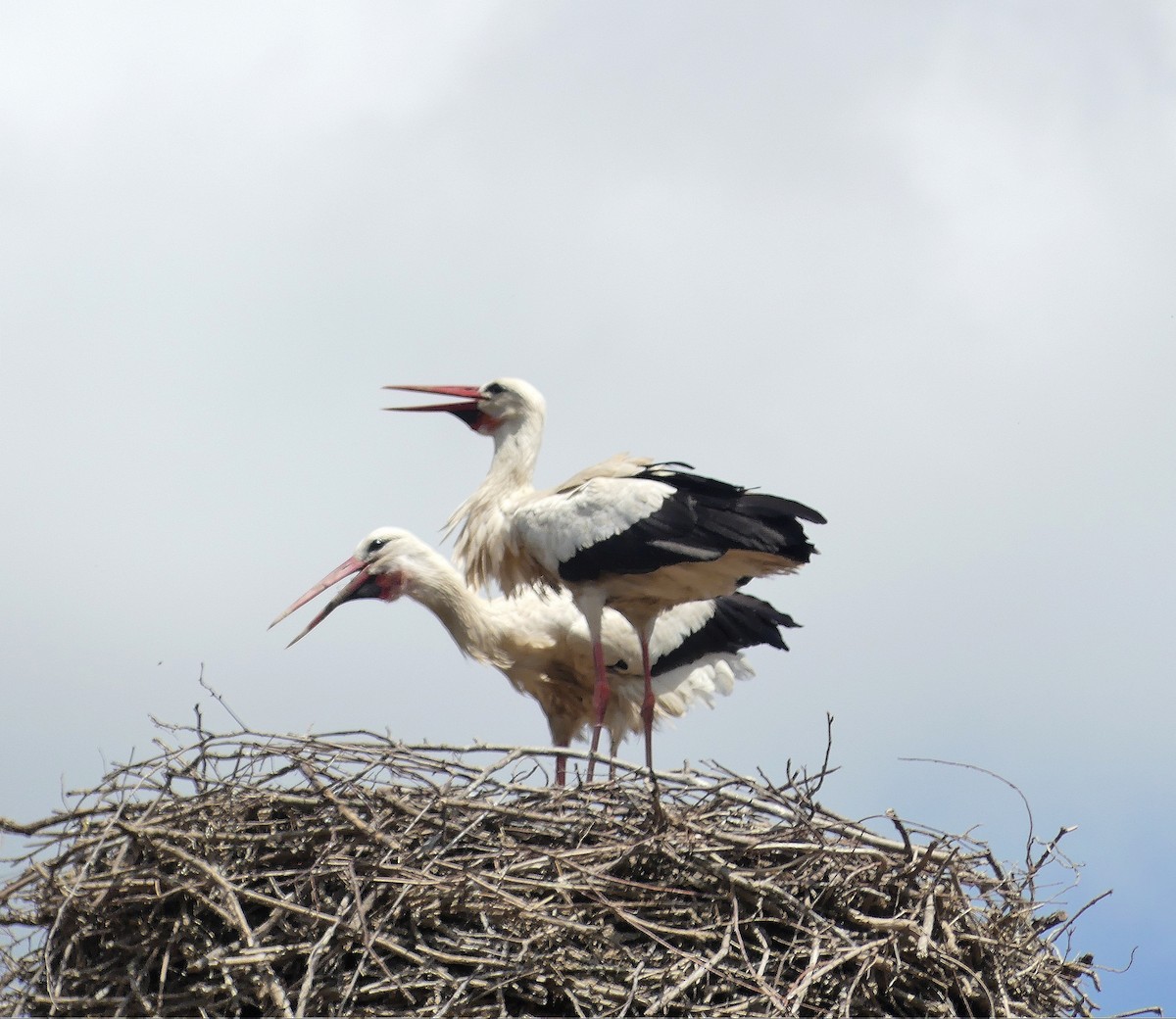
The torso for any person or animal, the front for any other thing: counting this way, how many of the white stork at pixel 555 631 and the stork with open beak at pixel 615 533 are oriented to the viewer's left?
2

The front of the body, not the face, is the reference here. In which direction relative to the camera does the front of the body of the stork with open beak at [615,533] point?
to the viewer's left

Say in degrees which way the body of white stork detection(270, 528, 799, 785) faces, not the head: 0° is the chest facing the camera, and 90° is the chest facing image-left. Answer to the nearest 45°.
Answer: approximately 90°
